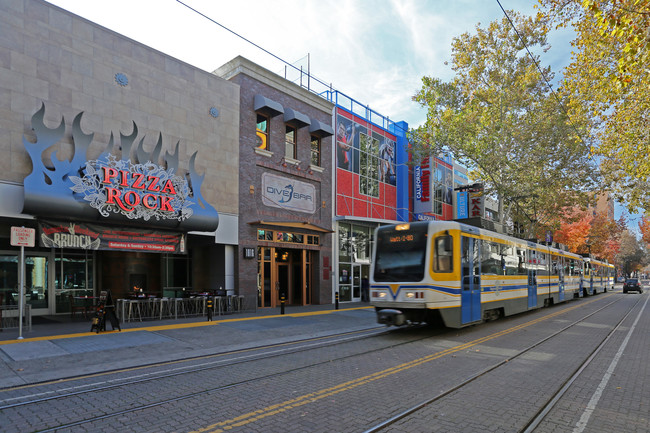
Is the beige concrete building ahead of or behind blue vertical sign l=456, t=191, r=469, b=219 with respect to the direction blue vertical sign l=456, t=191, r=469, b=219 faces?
ahead

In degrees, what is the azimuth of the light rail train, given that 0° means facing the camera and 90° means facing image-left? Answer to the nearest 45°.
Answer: approximately 45°

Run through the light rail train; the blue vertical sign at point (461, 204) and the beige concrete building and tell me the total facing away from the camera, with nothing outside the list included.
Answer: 0

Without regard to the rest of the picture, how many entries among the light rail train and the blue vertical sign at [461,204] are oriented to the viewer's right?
0

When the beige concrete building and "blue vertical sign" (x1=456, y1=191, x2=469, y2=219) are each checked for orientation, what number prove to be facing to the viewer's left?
0

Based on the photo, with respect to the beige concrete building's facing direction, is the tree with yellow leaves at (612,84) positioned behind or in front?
in front

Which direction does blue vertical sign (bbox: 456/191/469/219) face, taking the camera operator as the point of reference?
facing the viewer

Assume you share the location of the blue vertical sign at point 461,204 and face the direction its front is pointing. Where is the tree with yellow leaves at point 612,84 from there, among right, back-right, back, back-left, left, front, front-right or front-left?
front

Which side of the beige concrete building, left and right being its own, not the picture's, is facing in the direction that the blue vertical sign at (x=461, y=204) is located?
left
